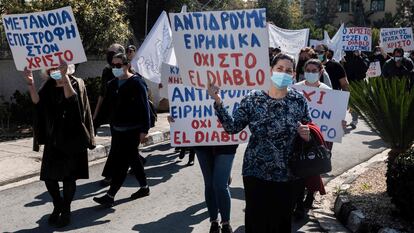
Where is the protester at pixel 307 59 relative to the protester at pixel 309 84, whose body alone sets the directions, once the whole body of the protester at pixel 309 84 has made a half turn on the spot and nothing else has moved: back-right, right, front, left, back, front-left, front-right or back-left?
front

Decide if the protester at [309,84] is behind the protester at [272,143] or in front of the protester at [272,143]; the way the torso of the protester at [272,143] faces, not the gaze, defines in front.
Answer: behind

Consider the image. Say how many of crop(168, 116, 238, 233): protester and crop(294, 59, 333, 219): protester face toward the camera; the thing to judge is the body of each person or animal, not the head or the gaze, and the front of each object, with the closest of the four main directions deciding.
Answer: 2

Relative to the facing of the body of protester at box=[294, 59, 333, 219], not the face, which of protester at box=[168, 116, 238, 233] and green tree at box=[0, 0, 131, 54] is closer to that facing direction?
the protester

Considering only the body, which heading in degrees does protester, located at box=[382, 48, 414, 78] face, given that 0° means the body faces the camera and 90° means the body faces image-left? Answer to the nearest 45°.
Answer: approximately 0°

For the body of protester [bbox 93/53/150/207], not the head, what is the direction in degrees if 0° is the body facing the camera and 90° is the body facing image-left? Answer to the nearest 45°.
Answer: approximately 45°

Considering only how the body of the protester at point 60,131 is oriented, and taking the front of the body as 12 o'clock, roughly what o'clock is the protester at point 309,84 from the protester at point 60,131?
the protester at point 309,84 is roughly at 9 o'clock from the protester at point 60,131.
